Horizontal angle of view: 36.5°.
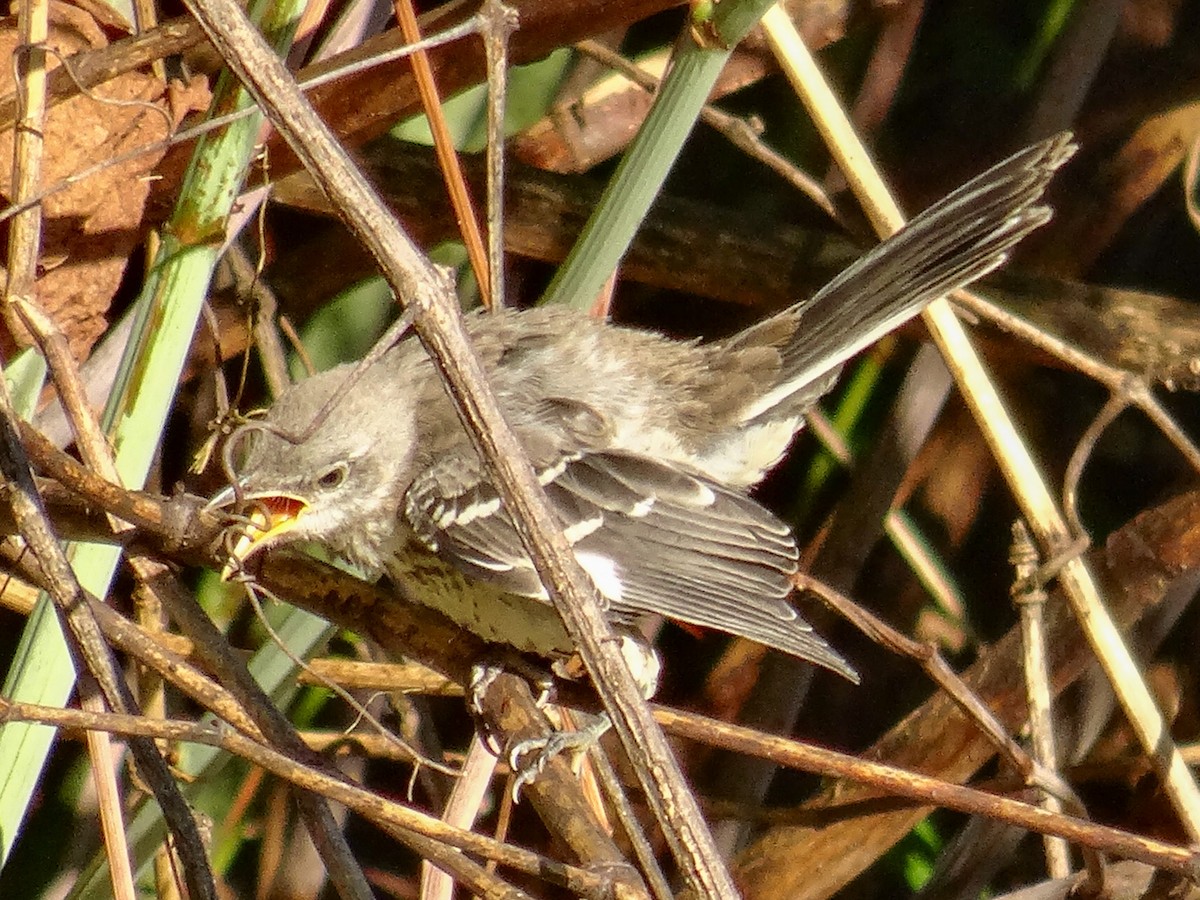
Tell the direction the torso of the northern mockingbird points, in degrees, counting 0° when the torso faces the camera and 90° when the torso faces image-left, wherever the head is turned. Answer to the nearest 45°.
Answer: approximately 90°

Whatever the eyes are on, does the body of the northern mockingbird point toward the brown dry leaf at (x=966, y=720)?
no

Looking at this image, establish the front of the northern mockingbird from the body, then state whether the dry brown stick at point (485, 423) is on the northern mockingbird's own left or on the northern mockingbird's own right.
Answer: on the northern mockingbird's own left

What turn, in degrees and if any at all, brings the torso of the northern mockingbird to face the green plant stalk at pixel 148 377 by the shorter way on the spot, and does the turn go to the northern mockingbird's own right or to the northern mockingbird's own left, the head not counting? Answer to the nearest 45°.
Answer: approximately 45° to the northern mockingbird's own left

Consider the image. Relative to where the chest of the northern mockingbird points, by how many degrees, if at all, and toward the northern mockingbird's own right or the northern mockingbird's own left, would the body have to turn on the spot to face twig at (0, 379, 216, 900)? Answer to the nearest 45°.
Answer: approximately 45° to the northern mockingbird's own left

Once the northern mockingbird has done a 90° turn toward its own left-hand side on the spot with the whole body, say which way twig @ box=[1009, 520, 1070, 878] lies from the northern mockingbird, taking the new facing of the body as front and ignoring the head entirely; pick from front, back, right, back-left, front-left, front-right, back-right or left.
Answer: left

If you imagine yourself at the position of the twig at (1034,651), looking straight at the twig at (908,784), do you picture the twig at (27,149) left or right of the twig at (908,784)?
right
